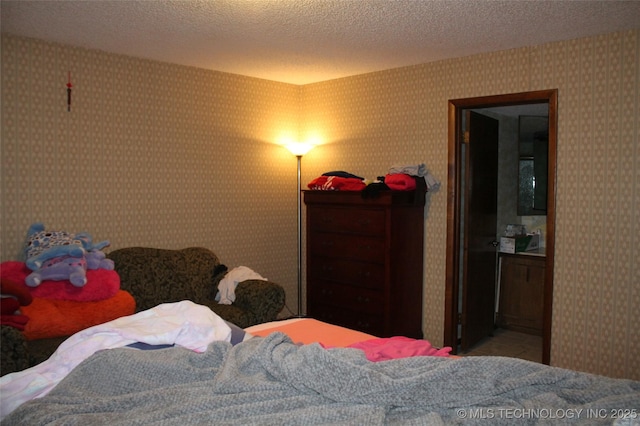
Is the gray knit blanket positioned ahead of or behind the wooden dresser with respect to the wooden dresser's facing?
ahead

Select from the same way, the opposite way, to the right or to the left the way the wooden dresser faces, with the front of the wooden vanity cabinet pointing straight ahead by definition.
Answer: the same way

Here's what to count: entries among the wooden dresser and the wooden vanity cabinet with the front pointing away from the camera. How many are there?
0

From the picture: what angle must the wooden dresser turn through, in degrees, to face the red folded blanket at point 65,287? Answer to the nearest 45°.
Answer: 0° — it already faces it

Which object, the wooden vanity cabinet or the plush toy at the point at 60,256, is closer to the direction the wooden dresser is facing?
the plush toy

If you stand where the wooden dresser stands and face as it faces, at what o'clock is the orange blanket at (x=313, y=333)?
The orange blanket is roughly at 11 o'clock from the wooden dresser.

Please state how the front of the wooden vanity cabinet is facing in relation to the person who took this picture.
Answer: facing the viewer and to the left of the viewer

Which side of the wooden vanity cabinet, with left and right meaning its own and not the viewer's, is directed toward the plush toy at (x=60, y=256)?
front

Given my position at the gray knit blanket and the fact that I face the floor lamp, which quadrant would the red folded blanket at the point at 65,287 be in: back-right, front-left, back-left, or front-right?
front-left

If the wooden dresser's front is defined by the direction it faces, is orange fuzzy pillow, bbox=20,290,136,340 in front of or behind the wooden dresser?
in front

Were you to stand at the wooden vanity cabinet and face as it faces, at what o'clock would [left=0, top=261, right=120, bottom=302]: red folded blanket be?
The red folded blanket is roughly at 12 o'clock from the wooden vanity cabinet.
